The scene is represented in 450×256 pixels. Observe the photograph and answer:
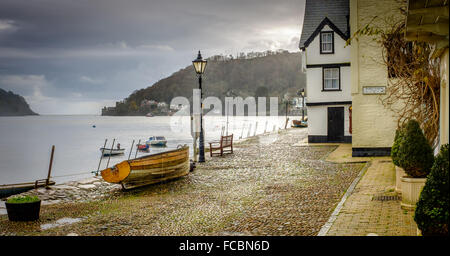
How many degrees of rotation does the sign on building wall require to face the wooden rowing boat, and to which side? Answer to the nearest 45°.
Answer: approximately 45° to its right

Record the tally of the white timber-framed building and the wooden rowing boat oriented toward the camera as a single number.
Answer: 1

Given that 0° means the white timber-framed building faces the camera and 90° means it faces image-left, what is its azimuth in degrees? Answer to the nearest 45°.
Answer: approximately 0°
